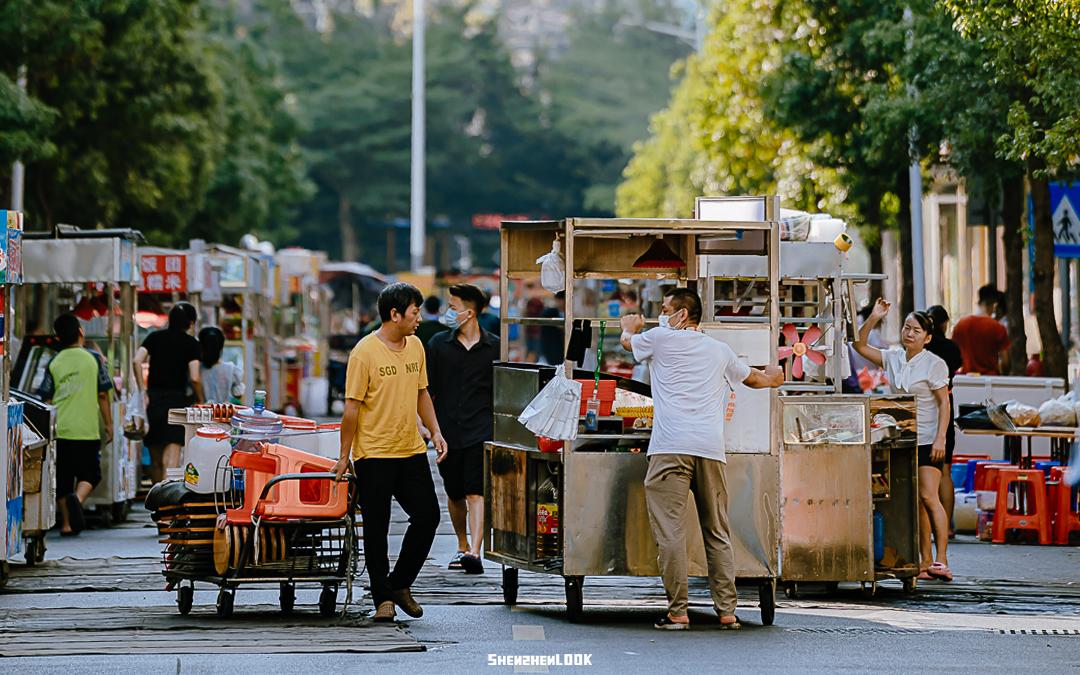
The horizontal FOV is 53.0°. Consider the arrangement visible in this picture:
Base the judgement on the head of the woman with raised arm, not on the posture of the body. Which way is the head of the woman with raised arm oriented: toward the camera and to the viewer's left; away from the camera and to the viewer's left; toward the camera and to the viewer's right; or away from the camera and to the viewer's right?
toward the camera and to the viewer's left

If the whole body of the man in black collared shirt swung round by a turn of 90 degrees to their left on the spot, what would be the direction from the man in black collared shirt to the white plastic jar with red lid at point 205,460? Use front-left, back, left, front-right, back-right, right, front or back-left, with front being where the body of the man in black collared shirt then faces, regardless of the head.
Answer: back-right

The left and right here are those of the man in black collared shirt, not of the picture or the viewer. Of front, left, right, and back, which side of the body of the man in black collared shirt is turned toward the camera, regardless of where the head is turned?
front

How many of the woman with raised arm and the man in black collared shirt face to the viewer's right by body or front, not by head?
0

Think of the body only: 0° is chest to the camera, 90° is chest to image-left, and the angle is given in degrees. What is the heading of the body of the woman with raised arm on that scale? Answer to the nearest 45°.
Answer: approximately 45°

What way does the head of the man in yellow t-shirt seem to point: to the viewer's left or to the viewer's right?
to the viewer's right

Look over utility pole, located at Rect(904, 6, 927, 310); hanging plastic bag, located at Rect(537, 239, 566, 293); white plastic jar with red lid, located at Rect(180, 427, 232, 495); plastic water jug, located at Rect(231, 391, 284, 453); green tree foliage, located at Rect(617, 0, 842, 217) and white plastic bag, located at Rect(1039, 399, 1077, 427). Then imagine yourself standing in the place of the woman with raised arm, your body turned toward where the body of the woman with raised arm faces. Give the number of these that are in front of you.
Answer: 3

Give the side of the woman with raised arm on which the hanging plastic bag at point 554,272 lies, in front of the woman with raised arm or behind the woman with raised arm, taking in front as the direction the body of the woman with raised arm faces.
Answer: in front

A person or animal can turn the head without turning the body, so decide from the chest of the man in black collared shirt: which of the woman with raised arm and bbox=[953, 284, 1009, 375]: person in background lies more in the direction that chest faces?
the woman with raised arm

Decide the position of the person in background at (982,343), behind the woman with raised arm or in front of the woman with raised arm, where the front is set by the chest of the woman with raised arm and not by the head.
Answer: behind
